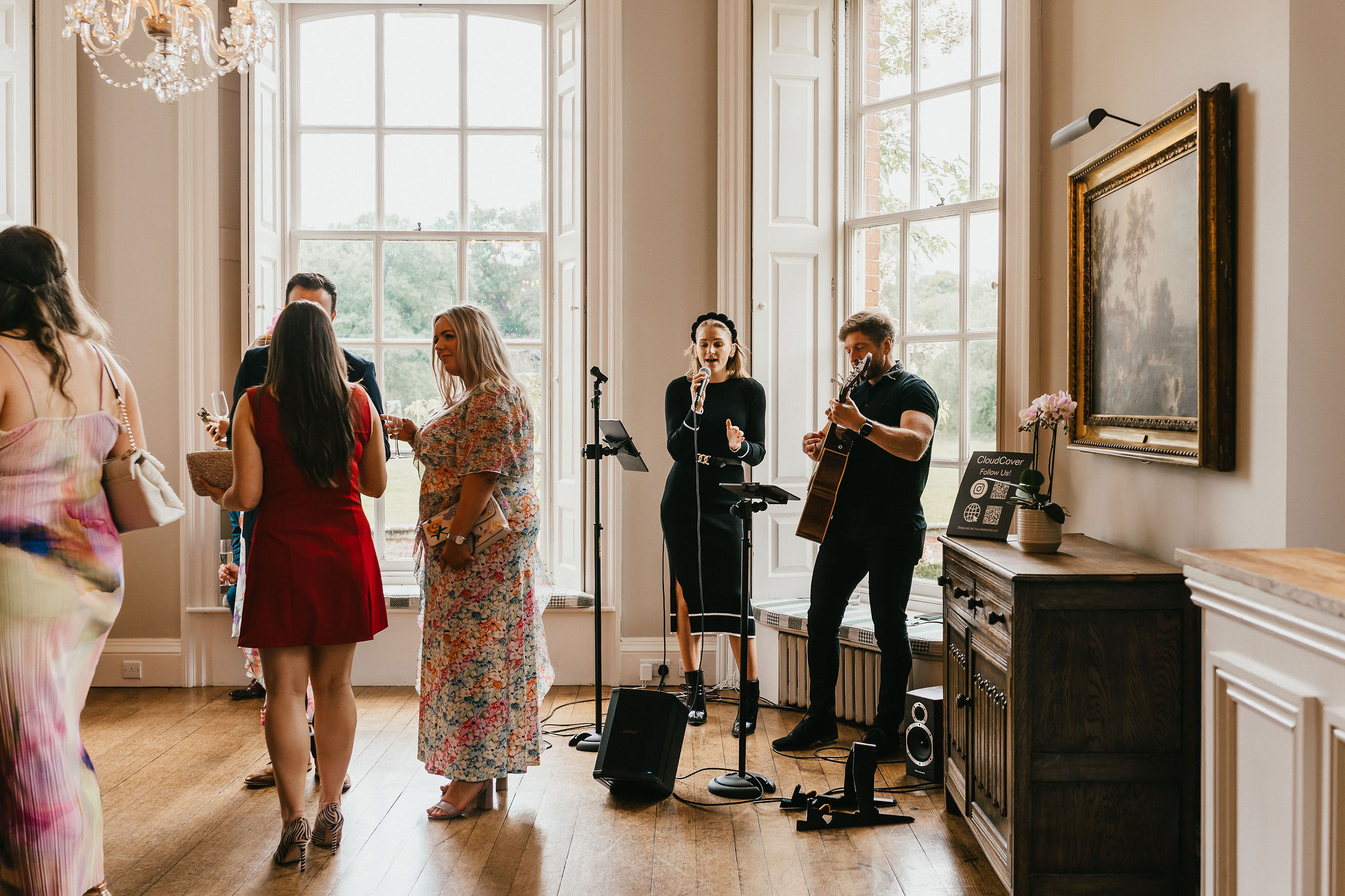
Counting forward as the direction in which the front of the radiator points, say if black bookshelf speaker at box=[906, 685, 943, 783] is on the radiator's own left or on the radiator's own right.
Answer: on the radiator's own left

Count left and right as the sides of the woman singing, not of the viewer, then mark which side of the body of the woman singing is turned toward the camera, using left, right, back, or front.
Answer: front

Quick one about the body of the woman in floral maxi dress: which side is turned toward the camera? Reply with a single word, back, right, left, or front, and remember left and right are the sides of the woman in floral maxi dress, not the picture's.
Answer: left

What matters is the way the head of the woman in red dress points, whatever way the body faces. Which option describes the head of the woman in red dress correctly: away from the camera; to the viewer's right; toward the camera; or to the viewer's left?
away from the camera

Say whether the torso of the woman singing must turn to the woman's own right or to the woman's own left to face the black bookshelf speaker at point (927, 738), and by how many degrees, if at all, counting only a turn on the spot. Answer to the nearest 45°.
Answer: approximately 45° to the woman's own left

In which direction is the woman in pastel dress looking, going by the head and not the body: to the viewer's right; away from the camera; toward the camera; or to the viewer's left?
away from the camera

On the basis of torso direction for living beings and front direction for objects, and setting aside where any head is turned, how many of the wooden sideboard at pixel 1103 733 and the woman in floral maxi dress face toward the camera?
0

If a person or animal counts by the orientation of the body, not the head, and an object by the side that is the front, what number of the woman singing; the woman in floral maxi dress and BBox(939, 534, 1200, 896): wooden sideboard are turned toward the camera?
1

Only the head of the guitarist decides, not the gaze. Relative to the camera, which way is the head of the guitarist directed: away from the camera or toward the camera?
toward the camera

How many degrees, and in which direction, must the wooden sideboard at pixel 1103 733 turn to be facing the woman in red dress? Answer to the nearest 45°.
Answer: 0° — it already faces them

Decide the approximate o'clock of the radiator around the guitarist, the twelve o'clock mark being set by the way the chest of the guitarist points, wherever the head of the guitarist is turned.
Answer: The radiator is roughly at 4 o'clock from the guitarist.

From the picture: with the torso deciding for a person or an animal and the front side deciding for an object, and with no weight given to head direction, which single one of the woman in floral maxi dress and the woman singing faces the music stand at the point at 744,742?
the woman singing

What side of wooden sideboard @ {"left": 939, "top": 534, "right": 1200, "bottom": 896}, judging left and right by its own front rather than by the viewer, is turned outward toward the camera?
left

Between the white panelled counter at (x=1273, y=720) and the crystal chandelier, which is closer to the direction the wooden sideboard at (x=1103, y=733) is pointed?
the crystal chandelier

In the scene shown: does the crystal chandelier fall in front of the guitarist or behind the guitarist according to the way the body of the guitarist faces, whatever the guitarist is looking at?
in front

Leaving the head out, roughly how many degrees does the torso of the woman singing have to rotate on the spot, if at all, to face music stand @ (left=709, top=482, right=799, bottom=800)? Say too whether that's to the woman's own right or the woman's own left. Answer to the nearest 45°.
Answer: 0° — they already face it

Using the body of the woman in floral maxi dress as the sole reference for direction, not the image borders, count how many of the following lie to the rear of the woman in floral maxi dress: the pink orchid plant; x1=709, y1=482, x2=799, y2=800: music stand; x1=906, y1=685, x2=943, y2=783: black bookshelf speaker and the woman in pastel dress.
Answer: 3

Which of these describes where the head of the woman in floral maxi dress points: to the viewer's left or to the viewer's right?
to the viewer's left
